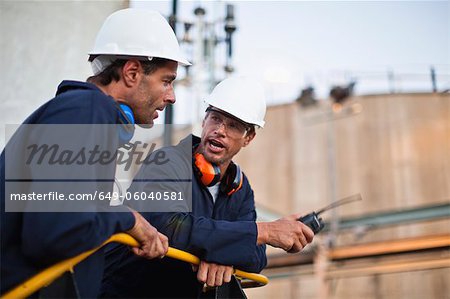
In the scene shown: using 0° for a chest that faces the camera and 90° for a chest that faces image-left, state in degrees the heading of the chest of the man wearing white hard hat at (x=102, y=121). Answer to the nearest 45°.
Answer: approximately 270°

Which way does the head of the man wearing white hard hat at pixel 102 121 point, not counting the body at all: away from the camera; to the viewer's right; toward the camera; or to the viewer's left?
to the viewer's right

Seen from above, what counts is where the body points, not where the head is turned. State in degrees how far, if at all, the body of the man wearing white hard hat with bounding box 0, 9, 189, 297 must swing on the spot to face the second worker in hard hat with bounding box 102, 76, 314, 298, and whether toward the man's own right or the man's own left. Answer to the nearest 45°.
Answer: approximately 45° to the man's own left

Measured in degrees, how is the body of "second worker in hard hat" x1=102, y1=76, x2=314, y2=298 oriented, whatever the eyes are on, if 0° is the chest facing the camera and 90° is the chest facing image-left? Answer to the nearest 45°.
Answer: approximately 315°

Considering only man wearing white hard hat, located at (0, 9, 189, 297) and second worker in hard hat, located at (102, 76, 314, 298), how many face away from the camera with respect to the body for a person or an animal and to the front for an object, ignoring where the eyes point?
0

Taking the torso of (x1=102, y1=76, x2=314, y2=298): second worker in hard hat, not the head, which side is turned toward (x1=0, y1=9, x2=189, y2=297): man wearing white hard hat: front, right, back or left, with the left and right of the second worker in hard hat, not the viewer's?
right

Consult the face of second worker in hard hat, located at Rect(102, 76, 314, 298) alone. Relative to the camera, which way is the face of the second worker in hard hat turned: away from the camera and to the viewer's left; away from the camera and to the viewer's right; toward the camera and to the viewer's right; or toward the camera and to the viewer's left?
toward the camera and to the viewer's left
